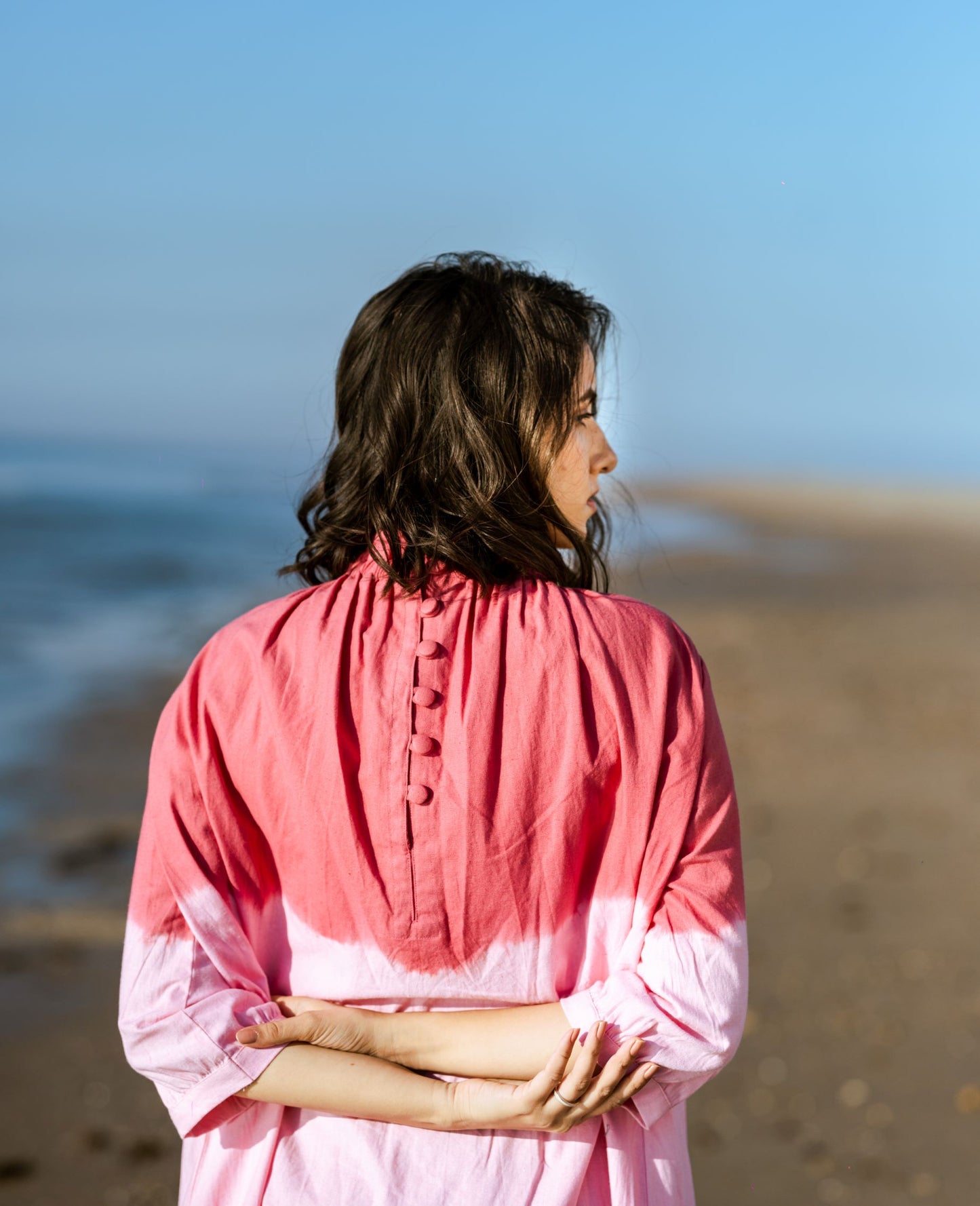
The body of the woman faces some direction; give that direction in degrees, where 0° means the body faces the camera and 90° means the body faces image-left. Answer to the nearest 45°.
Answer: approximately 180°
